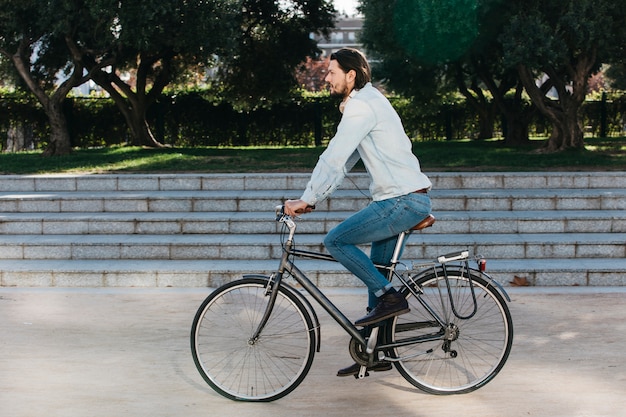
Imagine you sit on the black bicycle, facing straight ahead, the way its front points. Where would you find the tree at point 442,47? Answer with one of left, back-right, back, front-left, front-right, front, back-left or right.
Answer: right

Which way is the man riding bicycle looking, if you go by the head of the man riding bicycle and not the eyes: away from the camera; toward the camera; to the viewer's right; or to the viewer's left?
to the viewer's left

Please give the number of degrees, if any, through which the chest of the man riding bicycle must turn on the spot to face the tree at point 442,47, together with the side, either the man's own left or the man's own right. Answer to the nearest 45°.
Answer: approximately 90° to the man's own right

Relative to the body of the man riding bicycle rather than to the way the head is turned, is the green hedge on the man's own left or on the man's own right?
on the man's own right

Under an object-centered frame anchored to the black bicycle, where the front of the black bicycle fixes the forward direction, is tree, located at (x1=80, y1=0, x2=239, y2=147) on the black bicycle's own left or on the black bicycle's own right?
on the black bicycle's own right

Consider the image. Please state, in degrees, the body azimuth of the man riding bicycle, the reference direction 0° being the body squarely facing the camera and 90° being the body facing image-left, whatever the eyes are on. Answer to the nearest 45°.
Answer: approximately 90°

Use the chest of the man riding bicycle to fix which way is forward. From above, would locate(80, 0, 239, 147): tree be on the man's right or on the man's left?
on the man's right

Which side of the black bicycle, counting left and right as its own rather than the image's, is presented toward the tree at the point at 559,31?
right

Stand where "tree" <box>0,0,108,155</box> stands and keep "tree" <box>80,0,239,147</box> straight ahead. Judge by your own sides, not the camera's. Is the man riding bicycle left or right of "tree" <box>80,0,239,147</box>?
right

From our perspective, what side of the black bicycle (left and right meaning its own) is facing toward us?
left
